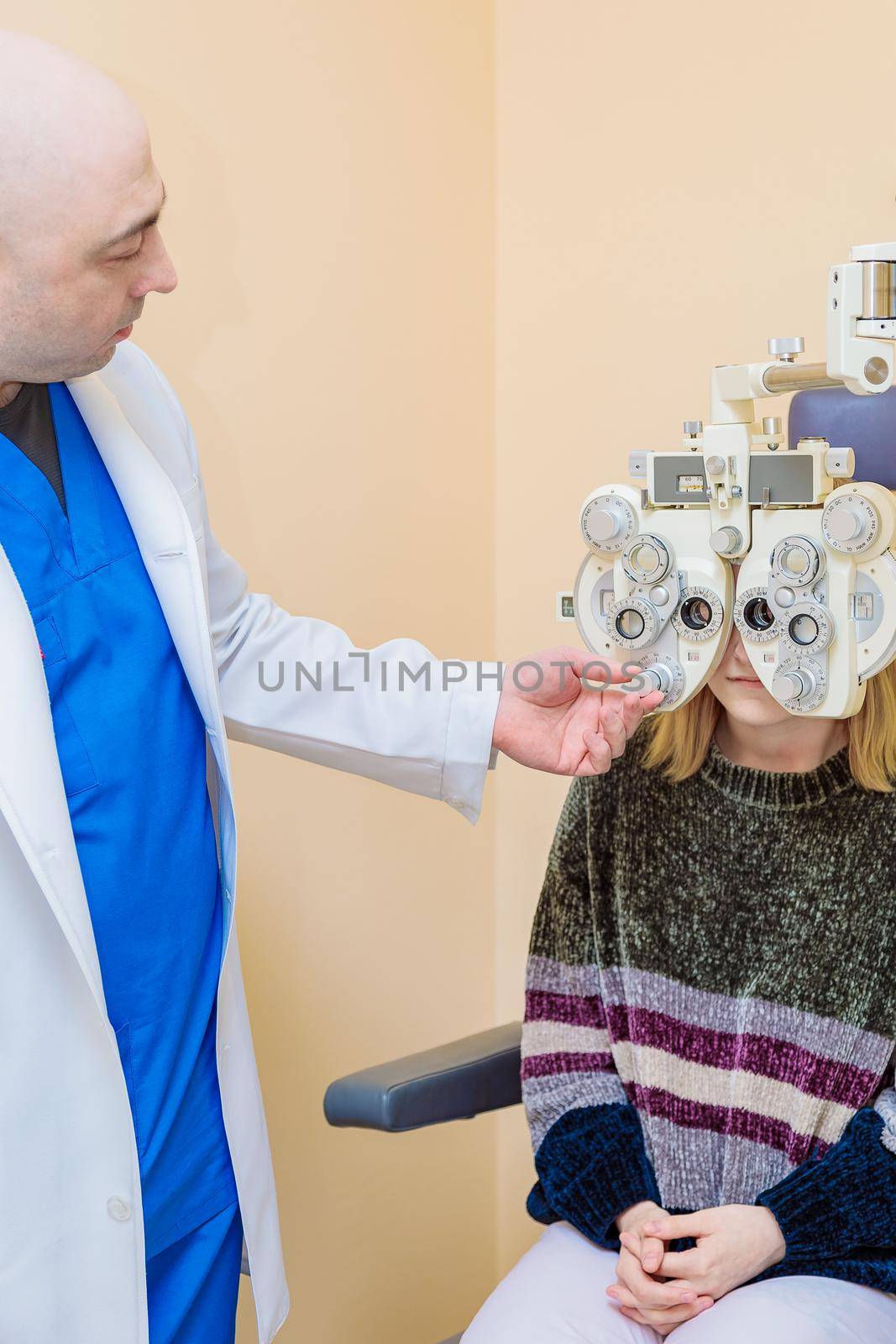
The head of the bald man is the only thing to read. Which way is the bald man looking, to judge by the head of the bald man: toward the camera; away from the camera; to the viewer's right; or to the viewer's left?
to the viewer's right

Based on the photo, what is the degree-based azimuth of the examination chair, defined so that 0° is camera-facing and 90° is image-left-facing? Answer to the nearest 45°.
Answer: approximately 45°

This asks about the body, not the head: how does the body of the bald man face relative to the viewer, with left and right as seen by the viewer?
facing the viewer and to the right of the viewer

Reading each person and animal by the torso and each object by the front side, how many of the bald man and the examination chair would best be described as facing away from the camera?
0

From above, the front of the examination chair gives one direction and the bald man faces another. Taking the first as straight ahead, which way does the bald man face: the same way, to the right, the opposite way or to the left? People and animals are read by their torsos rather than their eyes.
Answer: to the left
